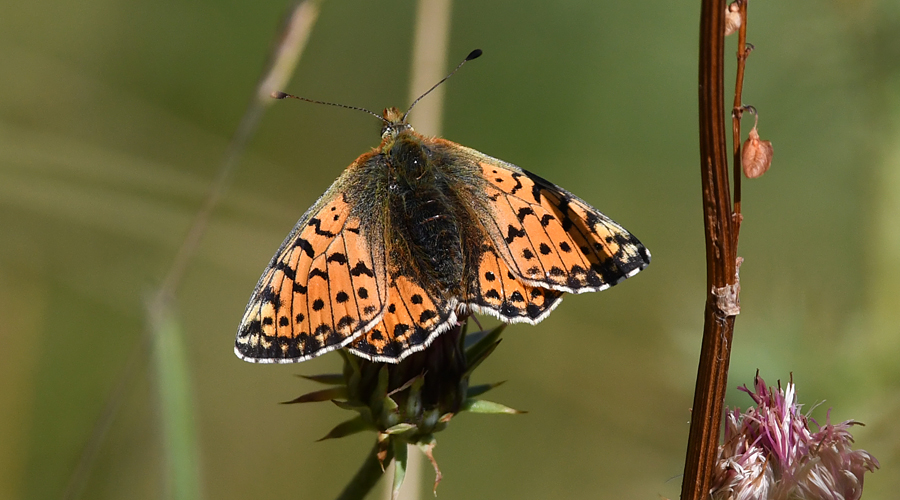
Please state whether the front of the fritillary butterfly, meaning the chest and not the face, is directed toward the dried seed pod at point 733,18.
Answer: no

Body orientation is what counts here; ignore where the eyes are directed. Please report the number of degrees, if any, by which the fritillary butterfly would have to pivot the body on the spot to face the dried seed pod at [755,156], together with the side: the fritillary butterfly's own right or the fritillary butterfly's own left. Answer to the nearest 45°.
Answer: approximately 135° to the fritillary butterfly's own right

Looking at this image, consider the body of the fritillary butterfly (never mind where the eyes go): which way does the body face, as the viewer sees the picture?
away from the camera
